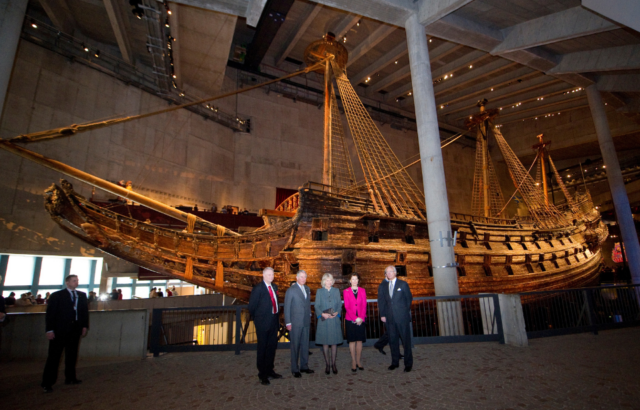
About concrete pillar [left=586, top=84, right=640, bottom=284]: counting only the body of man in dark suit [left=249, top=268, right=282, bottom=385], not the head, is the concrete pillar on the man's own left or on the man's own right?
on the man's own left

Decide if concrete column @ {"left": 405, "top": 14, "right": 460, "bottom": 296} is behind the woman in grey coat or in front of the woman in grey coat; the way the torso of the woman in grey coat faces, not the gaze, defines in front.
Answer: behind

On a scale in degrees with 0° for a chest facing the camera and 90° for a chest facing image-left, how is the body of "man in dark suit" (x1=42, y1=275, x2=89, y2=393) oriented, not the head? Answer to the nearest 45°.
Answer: approximately 315°

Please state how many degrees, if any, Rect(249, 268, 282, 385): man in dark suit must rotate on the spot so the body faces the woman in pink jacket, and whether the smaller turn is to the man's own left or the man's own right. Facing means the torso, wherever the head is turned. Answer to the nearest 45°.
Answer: approximately 45° to the man's own left

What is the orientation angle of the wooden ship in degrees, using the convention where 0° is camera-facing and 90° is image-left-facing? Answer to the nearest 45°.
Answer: approximately 45°

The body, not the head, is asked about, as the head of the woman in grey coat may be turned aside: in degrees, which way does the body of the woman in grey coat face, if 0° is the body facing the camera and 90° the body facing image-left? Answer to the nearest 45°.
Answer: approximately 0°

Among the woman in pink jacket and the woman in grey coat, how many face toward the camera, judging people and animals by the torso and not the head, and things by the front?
2

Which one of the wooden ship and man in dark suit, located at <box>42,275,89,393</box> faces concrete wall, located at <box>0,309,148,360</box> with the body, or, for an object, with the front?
the wooden ship

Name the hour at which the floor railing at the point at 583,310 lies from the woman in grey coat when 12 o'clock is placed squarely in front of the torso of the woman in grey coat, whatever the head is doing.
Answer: The floor railing is roughly at 8 o'clock from the woman in grey coat.

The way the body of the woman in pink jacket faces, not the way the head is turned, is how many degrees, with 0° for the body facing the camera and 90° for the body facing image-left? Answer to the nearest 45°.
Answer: approximately 0°

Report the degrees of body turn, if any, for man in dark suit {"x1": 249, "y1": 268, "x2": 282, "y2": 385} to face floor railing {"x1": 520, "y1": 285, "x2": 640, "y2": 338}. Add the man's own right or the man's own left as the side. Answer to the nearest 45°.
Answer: approximately 45° to the man's own left

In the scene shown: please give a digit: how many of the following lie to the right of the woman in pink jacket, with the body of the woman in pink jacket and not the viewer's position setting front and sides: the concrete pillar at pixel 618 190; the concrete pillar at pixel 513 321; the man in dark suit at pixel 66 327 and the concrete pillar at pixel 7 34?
2

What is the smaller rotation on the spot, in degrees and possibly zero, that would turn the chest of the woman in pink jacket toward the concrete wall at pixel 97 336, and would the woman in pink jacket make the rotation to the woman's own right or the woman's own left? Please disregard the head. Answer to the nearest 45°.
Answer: approximately 90° to the woman's own right
